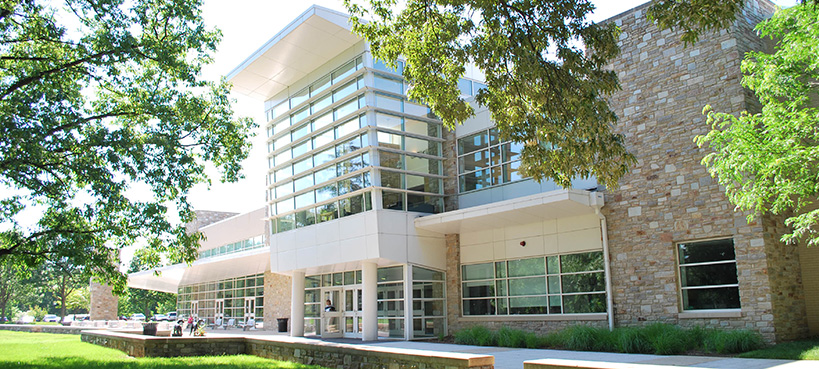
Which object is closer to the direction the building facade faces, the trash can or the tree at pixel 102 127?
the tree

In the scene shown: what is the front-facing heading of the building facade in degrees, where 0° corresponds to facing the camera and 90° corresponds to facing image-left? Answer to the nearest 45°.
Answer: approximately 45°

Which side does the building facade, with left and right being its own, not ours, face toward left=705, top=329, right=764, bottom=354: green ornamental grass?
left

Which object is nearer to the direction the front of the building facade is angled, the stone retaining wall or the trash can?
the stone retaining wall

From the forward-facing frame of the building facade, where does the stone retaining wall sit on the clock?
The stone retaining wall is roughly at 12 o'clock from the building facade.

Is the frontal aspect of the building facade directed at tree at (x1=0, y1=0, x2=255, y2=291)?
yes

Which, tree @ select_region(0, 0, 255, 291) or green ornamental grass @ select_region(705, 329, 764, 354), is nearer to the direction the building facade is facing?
the tree
